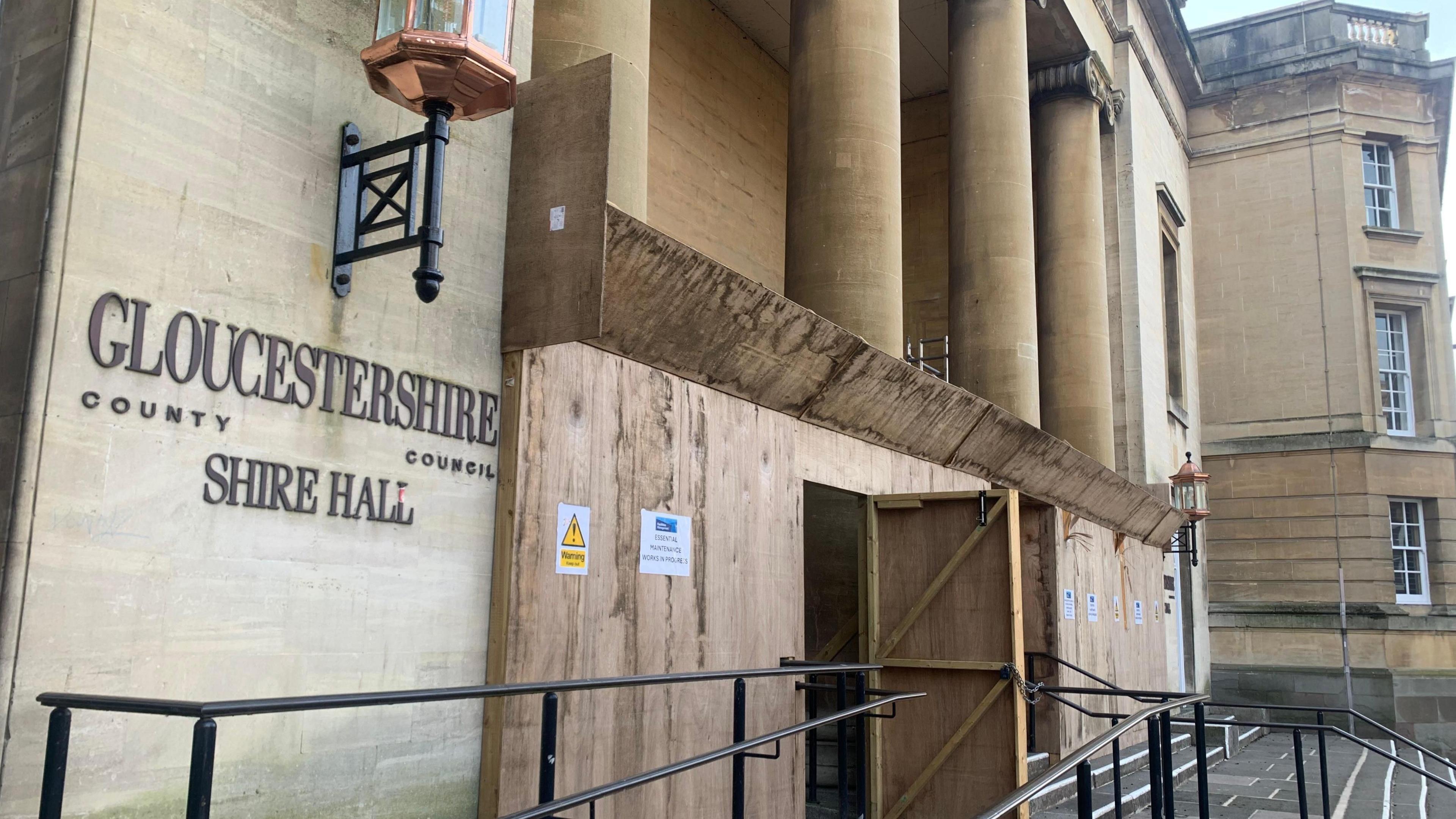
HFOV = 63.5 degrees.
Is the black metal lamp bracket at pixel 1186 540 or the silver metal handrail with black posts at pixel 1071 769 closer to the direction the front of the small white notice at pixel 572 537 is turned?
the silver metal handrail with black posts

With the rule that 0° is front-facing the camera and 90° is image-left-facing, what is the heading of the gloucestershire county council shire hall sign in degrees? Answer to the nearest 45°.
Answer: approximately 315°

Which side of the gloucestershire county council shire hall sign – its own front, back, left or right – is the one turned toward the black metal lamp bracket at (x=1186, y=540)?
left

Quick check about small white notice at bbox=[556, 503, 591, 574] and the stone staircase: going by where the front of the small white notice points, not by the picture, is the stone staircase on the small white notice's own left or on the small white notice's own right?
on the small white notice's own left

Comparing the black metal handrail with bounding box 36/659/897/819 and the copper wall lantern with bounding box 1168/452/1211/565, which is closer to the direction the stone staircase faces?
the black metal handrail

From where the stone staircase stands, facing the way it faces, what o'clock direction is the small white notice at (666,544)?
The small white notice is roughly at 2 o'clock from the stone staircase.

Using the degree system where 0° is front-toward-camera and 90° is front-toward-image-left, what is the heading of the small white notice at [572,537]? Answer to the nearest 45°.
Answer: approximately 315°

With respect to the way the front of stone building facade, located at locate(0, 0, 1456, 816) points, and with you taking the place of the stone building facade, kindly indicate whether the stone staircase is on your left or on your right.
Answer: on your left

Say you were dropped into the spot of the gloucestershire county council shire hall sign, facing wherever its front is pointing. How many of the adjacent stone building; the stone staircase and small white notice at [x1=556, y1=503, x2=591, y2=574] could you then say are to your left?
3

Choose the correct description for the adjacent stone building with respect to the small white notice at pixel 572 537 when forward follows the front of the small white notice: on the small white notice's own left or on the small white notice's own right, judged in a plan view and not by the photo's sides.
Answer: on the small white notice's own left
